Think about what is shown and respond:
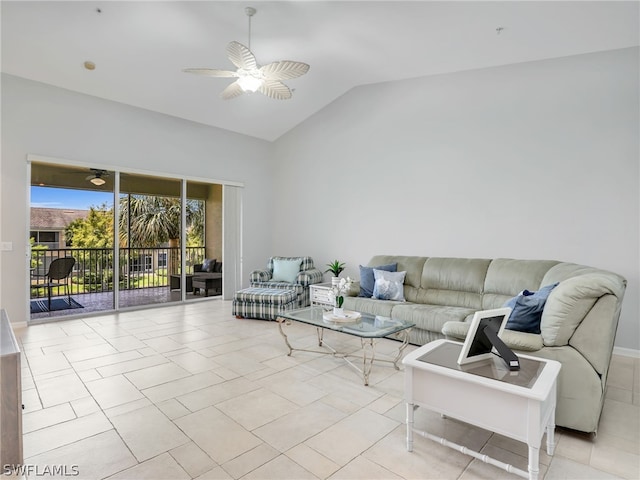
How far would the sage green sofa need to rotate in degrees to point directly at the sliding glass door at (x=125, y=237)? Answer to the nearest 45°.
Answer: approximately 45° to its right

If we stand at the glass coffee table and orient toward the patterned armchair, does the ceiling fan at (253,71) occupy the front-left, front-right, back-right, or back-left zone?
front-left

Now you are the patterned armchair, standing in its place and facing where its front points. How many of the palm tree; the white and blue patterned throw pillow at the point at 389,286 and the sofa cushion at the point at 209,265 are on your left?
1

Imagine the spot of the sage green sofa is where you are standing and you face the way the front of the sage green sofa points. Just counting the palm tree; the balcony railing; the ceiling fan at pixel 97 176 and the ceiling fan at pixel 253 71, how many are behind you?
0

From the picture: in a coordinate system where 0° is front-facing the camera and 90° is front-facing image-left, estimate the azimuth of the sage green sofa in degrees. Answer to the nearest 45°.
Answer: approximately 45°

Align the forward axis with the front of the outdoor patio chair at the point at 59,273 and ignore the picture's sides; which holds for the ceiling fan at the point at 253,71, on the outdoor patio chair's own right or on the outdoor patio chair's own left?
on the outdoor patio chair's own left

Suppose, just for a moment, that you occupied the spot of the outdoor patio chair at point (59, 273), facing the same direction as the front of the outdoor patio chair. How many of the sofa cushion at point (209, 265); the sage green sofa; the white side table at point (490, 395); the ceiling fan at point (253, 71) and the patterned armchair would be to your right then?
0

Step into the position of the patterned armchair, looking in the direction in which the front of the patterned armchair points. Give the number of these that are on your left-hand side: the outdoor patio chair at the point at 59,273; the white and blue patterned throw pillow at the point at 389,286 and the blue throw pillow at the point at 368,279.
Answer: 2

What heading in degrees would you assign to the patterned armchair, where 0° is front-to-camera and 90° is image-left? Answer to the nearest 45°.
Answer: approximately 45°

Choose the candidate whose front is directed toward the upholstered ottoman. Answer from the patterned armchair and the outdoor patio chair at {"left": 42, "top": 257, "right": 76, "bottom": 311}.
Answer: the patterned armchair

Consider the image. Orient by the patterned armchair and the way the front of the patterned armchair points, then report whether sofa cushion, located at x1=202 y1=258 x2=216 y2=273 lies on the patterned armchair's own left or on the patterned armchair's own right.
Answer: on the patterned armchair's own right

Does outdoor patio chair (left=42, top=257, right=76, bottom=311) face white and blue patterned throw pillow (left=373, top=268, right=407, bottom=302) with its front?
no

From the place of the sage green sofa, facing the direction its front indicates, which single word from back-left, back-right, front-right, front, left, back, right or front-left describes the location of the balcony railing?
front-right
